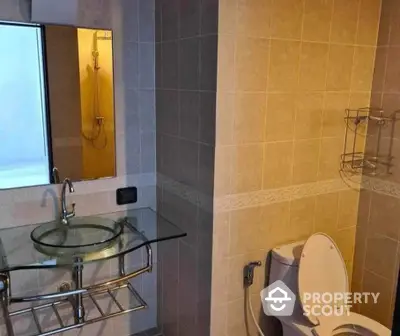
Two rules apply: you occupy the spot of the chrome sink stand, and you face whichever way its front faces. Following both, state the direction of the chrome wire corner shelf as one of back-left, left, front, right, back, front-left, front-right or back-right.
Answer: front-left

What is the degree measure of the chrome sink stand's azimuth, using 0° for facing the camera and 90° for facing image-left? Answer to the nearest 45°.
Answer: approximately 315°

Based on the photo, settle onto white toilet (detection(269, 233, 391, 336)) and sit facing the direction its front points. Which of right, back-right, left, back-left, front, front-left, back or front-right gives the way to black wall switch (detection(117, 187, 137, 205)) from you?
back-right

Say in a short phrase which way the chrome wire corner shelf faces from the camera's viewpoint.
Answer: facing the viewer

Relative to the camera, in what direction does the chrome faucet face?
facing the viewer and to the right of the viewer
